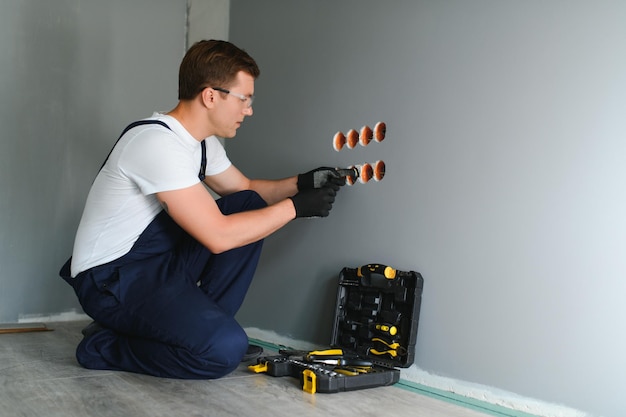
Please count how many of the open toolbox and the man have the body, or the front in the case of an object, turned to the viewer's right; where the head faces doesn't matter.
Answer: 1

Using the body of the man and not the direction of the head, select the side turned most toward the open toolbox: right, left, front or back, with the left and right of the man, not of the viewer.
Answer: front

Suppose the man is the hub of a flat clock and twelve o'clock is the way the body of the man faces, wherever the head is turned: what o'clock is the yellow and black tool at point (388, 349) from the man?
The yellow and black tool is roughly at 12 o'clock from the man.

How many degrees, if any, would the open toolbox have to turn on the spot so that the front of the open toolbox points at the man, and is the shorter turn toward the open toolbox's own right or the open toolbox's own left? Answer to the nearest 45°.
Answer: approximately 45° to the open toolbox's own right

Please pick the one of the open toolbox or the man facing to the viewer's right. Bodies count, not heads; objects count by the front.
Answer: the man

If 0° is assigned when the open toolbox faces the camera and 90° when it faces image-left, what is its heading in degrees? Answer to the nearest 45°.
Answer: approximately 45°

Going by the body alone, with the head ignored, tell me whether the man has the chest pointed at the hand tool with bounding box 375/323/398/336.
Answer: yes

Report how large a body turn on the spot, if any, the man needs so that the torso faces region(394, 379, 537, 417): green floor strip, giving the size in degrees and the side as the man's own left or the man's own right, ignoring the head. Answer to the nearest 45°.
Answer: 0° — they already face it

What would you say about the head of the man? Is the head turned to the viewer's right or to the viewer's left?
to the viewer's right

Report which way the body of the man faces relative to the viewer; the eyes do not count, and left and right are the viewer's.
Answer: facing to the right of the viewer
